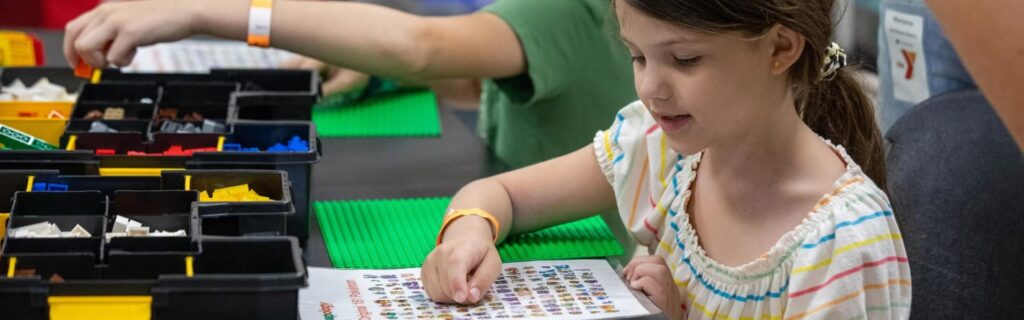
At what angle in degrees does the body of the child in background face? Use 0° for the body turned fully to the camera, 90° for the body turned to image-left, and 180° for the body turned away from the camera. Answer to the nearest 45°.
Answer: approximately 90°

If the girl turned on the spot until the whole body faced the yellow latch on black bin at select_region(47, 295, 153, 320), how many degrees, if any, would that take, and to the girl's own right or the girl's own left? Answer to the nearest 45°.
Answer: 0° — they already face it

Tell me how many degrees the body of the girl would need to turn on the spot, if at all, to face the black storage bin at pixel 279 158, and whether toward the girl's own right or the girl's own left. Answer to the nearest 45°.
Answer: approximately 45° to the girl's own right

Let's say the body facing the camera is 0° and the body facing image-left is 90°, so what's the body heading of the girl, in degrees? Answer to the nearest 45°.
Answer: approximately 45°

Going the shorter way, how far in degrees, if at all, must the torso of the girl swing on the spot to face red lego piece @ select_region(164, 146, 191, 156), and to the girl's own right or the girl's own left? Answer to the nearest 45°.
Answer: approximately 45° to the girl's own right

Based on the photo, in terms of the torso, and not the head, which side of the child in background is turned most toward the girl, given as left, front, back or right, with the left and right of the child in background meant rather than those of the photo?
left
